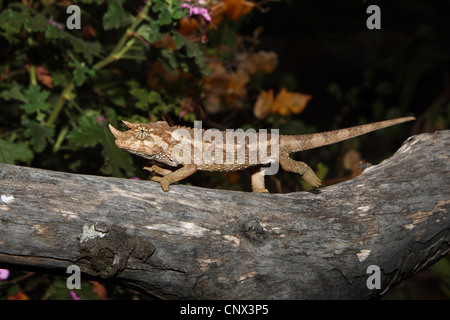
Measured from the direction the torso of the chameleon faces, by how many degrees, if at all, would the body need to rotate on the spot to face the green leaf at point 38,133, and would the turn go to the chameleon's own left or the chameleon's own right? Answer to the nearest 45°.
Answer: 0° — it already faces it

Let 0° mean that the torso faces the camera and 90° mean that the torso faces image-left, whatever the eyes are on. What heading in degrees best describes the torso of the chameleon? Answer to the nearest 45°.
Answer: approximately 90°

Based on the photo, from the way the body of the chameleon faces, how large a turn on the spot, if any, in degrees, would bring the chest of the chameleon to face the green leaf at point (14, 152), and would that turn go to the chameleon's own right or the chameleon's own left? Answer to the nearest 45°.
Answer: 0° — it already faces it
